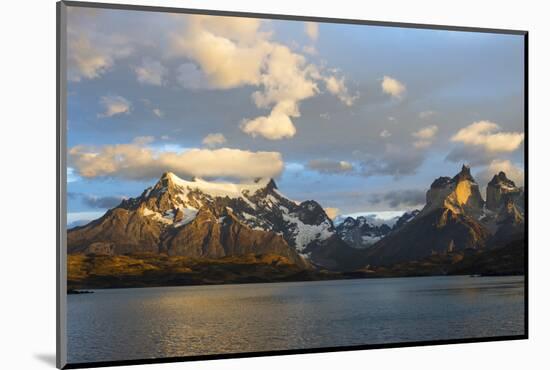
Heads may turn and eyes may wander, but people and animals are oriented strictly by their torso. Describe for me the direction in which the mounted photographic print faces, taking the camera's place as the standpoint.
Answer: facing the viewer and to the right of the viewer
